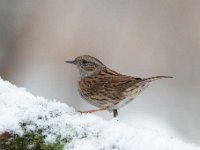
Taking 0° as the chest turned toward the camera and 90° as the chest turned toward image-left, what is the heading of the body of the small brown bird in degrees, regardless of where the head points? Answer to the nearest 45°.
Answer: approximately 90°
